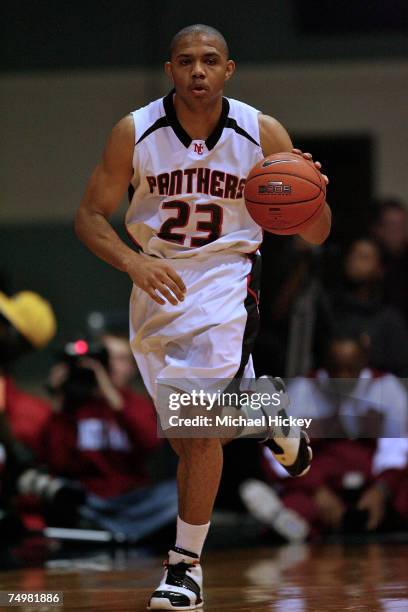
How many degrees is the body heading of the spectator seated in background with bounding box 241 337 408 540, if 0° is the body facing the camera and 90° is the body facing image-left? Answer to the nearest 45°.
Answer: approximately 0°

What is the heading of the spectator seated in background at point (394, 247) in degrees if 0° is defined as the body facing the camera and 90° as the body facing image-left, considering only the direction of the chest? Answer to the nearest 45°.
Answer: approximately 0°

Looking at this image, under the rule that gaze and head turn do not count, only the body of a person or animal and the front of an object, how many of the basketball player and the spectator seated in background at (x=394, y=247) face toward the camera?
2

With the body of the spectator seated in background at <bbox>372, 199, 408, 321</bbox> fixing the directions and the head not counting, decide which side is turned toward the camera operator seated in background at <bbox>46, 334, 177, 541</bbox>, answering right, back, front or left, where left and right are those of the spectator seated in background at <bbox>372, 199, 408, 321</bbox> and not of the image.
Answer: right

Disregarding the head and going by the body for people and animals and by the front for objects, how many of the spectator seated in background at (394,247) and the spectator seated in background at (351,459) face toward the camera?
2

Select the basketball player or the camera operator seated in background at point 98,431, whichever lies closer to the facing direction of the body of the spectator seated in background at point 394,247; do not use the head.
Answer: the basketball player

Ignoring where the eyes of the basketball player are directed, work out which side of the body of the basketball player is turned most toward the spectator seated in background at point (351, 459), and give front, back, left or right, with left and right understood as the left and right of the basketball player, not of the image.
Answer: back
